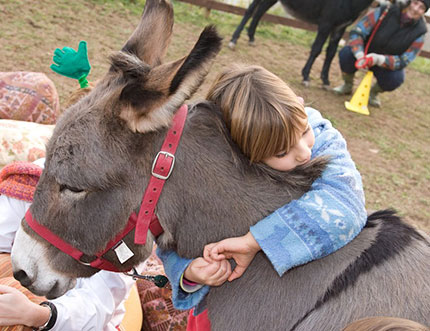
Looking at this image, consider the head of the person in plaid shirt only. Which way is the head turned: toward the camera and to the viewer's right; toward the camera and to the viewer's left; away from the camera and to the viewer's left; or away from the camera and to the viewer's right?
toward the camera and to the viewer's left

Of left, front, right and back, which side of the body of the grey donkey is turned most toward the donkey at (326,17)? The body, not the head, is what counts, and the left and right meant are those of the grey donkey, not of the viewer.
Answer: right

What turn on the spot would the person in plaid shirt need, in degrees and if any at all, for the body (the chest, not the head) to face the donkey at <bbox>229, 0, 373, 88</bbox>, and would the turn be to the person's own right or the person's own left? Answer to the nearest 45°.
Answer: approximately 45° to the person's own right

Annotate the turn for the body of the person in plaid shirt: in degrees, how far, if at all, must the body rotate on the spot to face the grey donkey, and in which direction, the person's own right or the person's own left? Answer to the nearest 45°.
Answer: approximately 45° to the person's own left

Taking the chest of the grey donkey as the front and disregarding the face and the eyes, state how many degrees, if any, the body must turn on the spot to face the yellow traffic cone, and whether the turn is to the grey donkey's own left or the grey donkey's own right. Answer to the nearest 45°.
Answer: approximately 90° to the grey donkey's own right

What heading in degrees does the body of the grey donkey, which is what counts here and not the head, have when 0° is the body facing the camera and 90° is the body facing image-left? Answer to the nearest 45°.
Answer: approximately 90°

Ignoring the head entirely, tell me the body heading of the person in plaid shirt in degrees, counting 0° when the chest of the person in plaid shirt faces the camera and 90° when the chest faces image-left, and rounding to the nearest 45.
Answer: approximately 45°

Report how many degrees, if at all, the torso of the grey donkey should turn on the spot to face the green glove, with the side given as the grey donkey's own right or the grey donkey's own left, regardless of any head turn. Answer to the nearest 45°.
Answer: approximately 45° to the grey donkey's own right

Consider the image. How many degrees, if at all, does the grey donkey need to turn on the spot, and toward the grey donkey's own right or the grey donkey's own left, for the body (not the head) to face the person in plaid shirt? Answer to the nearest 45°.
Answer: approximately 90° to the grey donkey's own right
